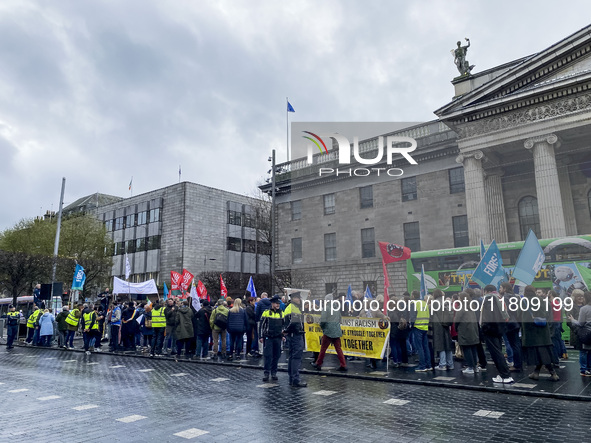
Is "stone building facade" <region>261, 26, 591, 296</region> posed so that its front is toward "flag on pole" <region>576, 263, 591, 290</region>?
no

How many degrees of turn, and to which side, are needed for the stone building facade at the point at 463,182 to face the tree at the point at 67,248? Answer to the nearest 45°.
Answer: approximately 45° to its right

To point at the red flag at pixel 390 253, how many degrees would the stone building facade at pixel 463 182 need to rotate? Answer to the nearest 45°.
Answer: approximately 45° to its left

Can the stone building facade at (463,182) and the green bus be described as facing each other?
no

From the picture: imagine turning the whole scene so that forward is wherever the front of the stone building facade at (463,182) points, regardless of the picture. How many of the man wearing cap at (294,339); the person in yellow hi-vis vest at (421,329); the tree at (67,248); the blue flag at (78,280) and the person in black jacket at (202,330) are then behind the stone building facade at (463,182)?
0

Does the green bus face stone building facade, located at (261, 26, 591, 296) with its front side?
no

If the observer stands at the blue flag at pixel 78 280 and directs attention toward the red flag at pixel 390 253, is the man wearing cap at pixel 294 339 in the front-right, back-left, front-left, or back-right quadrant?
front-right

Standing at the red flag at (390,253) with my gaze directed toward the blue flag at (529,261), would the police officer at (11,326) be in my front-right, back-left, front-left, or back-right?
back-right

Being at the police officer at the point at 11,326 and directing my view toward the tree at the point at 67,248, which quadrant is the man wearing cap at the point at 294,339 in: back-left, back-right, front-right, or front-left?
back-right

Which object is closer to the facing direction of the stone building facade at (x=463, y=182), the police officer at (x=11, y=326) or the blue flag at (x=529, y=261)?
the police officer

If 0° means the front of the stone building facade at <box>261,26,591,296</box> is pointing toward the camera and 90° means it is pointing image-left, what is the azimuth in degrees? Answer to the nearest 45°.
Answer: approximately 45°
